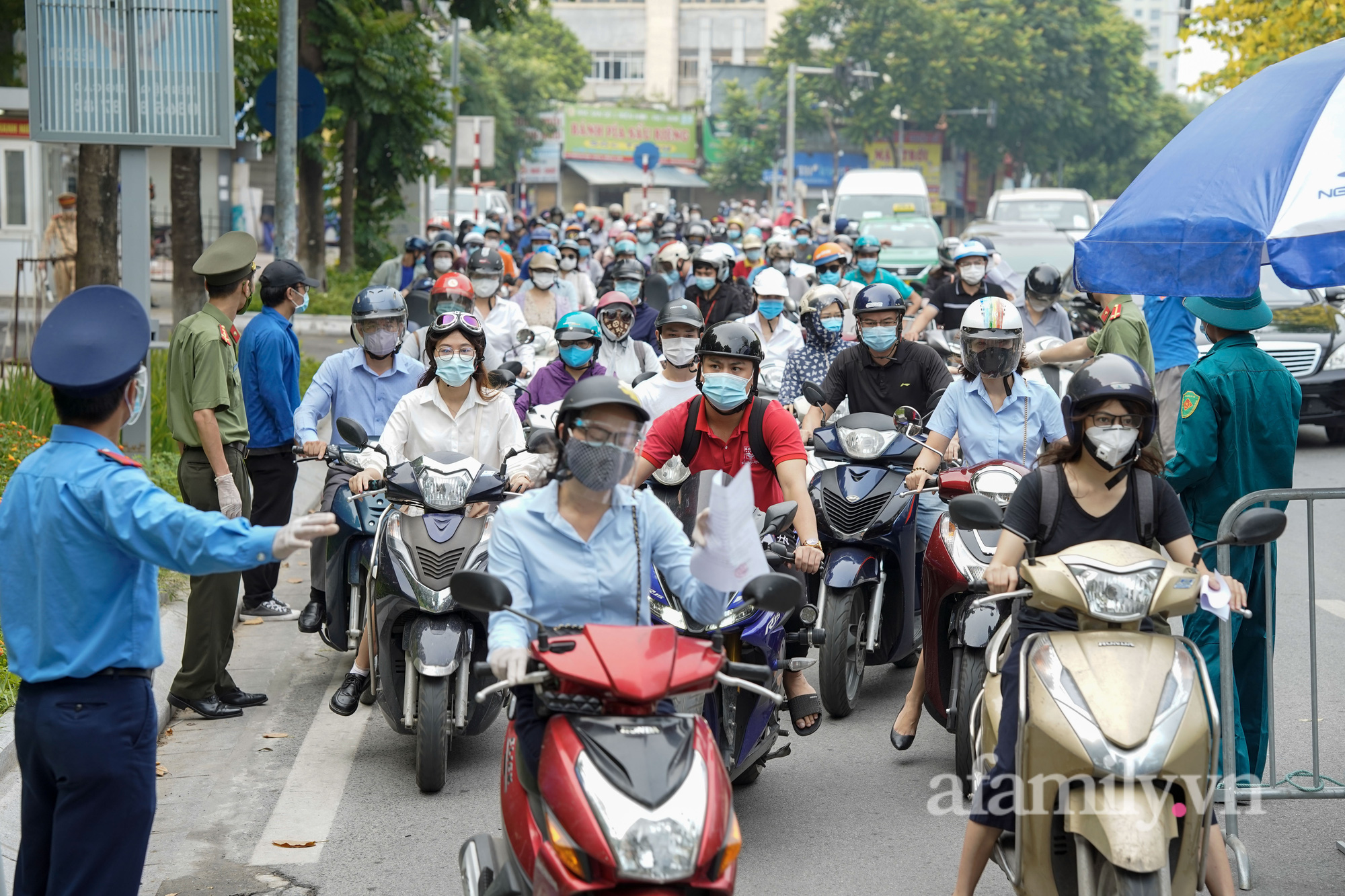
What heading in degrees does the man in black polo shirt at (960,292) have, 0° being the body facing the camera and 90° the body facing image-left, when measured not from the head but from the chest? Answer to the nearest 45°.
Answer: approximately 0°

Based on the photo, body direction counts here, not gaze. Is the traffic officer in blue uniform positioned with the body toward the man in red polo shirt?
yes

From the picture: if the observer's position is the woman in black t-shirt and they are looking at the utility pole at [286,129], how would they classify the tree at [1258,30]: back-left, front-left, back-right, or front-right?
front-right

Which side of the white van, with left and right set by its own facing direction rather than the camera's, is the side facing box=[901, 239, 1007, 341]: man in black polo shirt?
front

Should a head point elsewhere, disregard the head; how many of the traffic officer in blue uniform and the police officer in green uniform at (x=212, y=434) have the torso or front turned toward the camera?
0

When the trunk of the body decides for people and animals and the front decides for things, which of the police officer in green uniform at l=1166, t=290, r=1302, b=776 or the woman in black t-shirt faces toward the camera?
the woman in black t-shirt

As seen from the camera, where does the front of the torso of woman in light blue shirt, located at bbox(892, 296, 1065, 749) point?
toward the camera

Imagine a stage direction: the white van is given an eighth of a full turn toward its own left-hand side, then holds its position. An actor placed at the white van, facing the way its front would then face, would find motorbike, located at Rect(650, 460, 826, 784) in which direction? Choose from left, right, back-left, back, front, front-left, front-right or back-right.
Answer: front-right

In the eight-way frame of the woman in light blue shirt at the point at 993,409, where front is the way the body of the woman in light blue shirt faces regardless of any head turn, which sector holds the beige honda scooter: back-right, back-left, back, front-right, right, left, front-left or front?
front

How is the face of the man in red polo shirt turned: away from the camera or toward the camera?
toward the camera

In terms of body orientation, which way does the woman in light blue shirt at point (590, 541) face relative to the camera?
toward the camera

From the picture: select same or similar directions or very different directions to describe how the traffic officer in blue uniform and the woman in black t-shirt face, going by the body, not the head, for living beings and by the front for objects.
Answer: very different directions

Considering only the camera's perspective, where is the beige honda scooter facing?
facing the viewer

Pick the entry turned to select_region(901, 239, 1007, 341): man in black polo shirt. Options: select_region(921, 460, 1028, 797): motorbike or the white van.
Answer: the white van

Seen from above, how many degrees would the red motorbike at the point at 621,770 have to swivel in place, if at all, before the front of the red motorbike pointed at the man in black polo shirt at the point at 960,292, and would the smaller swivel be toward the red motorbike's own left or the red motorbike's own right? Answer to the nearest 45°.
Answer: approximately 180°

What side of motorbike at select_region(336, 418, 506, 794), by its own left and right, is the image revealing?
front
